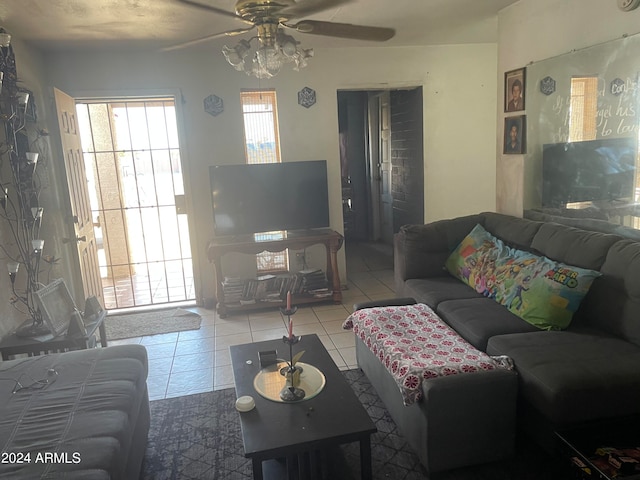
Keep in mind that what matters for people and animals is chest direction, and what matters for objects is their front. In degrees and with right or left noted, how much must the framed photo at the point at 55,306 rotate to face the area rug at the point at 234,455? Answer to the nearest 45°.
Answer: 0° — it already faces it

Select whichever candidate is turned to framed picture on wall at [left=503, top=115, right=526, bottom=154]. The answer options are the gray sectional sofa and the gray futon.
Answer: the gray futon

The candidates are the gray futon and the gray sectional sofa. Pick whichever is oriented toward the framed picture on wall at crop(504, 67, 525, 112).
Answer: the gray futon

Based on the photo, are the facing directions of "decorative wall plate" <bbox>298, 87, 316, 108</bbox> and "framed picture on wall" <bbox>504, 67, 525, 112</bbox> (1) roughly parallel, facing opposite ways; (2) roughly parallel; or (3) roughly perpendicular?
roughly perpendicular

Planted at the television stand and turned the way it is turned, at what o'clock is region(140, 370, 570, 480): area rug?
The area rug is roughly at 12 o'clock from the television stand.

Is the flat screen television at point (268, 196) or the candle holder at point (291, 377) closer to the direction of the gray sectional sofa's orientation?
the candle holder

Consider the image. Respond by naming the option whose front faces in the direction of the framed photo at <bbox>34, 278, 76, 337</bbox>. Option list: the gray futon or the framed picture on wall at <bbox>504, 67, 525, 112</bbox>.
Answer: the framed picture on wall

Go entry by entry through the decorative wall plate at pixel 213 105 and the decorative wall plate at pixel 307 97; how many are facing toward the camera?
2

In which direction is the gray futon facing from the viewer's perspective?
to the viewer's right

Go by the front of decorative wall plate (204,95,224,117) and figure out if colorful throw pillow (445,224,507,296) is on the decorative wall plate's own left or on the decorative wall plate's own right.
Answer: on the decorative wall plate's own left
